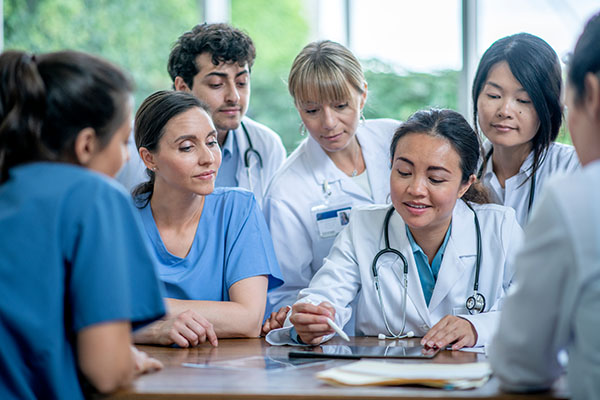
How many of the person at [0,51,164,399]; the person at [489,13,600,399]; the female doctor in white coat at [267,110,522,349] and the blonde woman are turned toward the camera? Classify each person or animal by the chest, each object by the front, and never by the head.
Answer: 2

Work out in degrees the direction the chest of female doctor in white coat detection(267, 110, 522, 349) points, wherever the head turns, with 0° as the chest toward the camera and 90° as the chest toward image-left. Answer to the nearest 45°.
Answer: approximately 0°

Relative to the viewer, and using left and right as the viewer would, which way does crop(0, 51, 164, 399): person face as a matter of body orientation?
facing away from the viewer and to the right of the viewer

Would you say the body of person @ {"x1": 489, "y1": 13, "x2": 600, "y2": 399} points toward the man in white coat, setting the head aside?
yes

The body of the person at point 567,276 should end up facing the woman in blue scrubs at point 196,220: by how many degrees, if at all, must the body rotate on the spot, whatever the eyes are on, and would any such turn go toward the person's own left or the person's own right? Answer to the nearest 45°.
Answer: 0° — they already face them

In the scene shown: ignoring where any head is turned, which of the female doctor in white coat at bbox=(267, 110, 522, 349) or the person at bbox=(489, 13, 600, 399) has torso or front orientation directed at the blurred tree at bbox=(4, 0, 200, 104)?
the person

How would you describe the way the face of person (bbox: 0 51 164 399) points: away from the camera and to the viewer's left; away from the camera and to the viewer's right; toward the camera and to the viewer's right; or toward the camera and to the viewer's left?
away from the camera and to the viewer's right

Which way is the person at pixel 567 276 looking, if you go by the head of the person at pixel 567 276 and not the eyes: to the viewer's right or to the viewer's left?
to the viewer's left

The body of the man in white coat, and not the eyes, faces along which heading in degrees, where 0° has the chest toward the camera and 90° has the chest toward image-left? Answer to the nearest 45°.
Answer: approximately 315°
